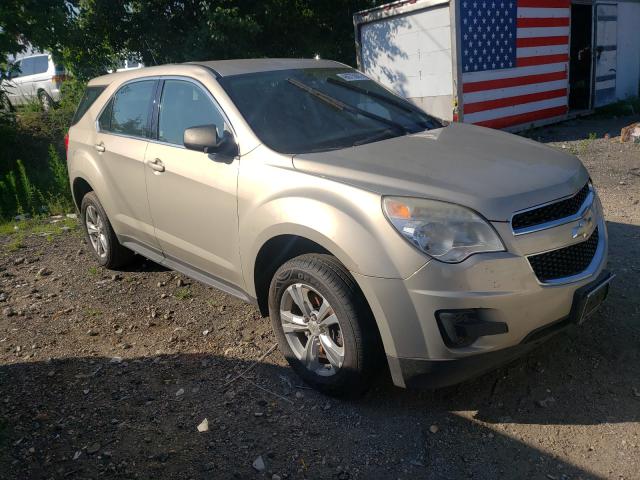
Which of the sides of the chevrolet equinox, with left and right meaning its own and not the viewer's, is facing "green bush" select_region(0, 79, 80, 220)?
back

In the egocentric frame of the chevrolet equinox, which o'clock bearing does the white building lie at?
The white building is roughly at 8 o'clock from the chevrolet equinox.

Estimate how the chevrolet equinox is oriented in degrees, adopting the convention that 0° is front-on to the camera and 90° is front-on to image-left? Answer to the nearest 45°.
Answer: approximately 315°

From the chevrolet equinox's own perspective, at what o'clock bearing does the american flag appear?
The american flag is roughly at 8 o'clock from the chevrolet equinox.
